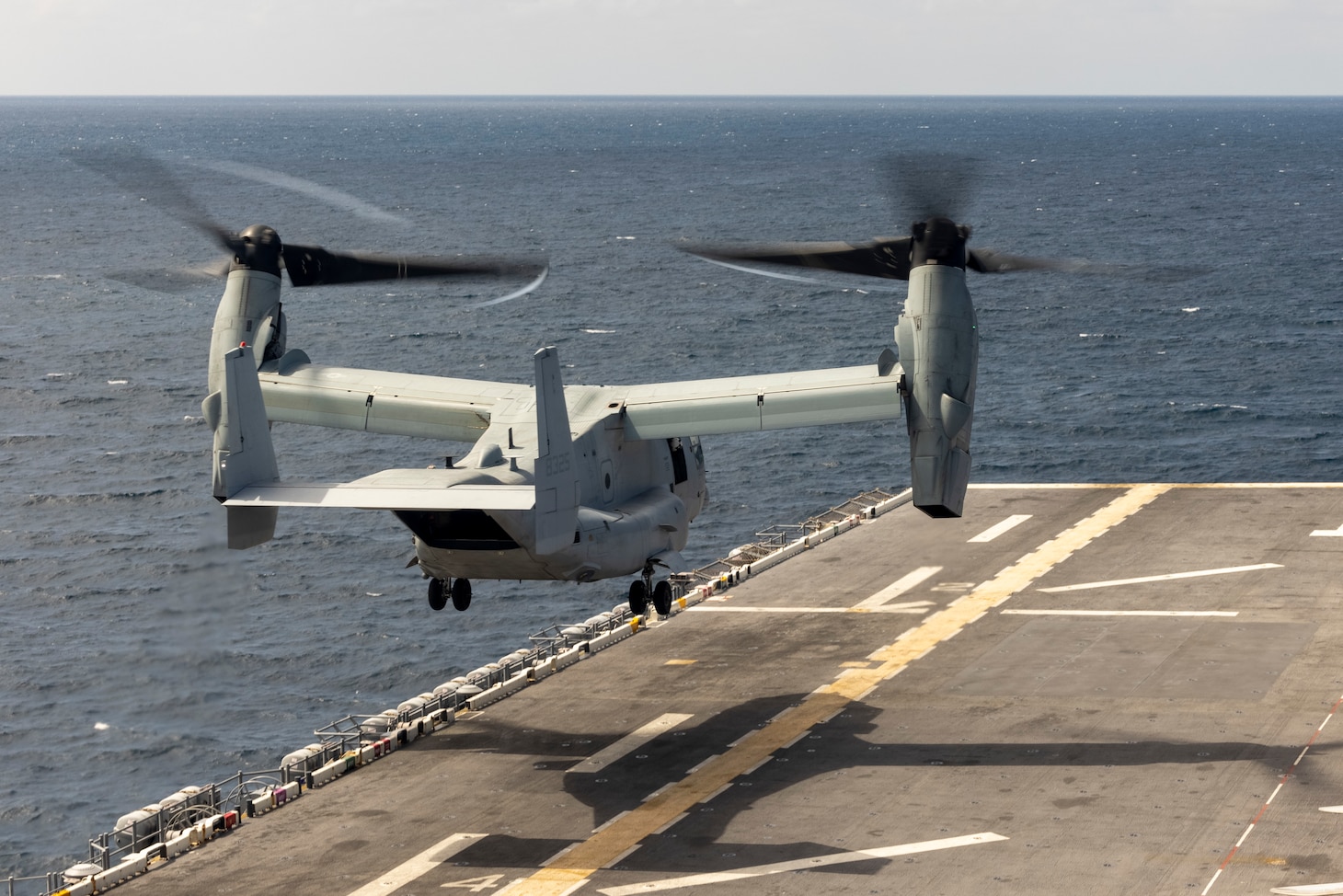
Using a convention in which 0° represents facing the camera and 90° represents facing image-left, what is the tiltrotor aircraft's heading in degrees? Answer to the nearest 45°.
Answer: approximately 225°
